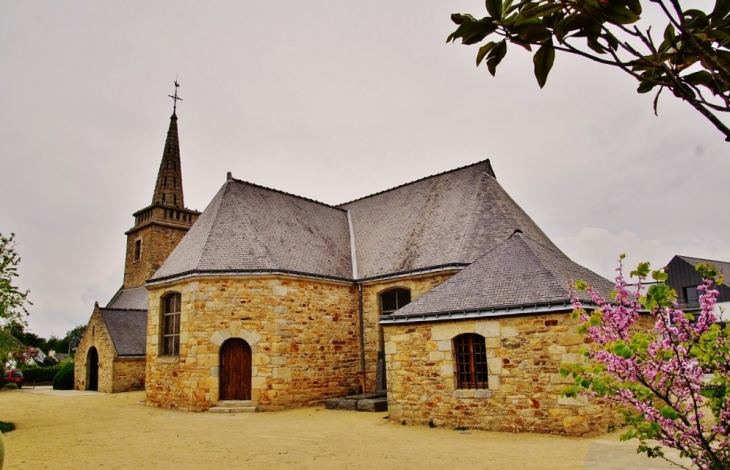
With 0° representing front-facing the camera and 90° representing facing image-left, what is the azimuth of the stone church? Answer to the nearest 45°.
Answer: approximately 135°

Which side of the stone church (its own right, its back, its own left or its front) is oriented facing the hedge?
front

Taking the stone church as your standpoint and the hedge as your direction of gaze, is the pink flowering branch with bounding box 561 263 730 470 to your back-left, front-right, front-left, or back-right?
back-left

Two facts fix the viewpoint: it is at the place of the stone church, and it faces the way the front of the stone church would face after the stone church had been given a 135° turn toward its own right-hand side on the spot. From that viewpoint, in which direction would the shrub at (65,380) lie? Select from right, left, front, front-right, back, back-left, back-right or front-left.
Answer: front-left

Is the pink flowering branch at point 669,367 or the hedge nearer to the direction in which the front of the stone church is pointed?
the hedge
